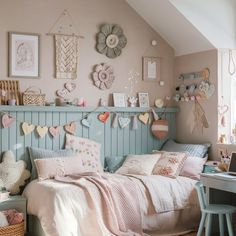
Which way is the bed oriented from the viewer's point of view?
toward the camera

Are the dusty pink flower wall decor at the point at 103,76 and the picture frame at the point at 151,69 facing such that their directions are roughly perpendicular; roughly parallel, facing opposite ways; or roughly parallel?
roughly parallel

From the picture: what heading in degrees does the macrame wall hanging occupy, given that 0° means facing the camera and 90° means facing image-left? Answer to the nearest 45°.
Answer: approximately 0°

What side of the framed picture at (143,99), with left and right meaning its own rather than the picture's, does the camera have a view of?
front

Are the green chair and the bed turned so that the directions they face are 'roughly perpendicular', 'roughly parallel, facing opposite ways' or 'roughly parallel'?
roughly perpendicular

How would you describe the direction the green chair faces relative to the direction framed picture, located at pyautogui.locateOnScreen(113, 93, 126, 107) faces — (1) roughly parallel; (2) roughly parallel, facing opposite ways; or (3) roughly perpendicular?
roughly perpendicular

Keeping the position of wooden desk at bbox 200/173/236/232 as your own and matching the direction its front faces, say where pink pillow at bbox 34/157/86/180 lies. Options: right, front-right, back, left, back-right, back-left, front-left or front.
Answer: front-right

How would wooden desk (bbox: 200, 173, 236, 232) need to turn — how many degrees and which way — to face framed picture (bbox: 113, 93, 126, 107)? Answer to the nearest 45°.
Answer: approximately 90° to its right

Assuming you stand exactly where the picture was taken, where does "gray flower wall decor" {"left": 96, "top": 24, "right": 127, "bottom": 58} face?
facing the viewer

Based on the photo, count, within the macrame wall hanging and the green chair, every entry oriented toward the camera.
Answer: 1

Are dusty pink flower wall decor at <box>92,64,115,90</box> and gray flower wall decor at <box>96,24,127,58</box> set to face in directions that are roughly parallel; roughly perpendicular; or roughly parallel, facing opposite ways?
roughly parallel

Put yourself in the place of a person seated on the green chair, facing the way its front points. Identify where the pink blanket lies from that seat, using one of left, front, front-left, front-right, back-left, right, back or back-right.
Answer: back

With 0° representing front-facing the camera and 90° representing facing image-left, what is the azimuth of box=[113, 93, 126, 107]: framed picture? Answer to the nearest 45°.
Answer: approximately 0°

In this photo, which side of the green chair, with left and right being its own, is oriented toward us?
right

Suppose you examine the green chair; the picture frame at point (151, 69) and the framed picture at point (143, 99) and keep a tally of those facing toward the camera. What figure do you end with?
2
